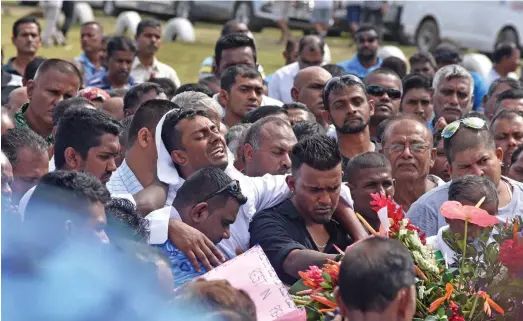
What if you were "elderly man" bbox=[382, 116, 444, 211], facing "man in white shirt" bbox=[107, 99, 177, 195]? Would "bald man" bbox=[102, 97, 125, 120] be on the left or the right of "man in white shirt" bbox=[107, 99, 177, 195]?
right

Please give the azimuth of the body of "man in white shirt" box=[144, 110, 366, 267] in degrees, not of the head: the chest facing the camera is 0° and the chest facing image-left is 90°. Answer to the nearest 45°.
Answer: approximately 315°

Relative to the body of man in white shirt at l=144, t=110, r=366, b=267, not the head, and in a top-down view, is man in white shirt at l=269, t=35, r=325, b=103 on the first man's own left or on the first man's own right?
on the first man's own left

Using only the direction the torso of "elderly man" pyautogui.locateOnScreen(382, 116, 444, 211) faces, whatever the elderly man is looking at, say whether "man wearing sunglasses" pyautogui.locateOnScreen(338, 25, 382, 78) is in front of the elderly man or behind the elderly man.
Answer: behind

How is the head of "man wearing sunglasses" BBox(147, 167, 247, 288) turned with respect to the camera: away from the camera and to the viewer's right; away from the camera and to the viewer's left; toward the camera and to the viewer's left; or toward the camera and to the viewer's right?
toward the camera and to the viewer's right

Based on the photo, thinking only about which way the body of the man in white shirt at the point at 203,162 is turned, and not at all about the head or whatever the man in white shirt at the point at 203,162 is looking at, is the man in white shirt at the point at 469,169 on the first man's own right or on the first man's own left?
on the first man's own left

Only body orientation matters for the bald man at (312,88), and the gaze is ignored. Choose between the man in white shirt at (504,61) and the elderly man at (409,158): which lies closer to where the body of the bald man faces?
the elderly man
